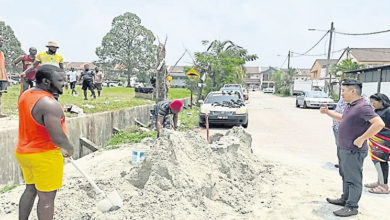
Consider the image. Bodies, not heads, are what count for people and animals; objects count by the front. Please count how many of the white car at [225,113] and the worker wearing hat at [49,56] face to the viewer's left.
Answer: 0

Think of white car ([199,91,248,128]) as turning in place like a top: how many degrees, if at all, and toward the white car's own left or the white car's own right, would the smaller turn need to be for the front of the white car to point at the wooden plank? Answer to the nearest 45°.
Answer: approximately 45° to the white car's own right

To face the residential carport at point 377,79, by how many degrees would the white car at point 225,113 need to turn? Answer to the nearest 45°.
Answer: approximately 135° to its left

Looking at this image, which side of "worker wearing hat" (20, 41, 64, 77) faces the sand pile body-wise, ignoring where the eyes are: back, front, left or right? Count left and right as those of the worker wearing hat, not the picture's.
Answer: front

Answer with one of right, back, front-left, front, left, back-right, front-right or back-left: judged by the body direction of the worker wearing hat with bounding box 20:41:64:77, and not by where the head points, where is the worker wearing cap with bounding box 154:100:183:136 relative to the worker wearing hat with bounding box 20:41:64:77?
front-left

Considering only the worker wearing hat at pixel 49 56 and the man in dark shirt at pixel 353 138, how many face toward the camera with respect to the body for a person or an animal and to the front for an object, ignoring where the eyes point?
1

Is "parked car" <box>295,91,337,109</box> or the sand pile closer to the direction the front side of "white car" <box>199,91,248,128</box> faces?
the sand pile

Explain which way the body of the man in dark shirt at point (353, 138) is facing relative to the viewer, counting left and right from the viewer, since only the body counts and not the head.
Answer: facing to the left of the viewer

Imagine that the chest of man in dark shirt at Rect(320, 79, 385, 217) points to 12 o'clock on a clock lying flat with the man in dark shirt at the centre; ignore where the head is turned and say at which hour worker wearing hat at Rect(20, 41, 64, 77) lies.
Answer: The worker wearing hat is roughly at 12 o'clock from the man in dark shirt.

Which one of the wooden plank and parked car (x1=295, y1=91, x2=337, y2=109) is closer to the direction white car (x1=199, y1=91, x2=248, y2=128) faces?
the wooden plank

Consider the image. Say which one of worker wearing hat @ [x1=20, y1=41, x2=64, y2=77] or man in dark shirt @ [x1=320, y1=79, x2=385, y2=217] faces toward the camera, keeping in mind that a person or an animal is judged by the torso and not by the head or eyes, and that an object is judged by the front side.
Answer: the worker wearing hat

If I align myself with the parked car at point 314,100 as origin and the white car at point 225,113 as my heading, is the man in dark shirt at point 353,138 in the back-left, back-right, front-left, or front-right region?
front-left

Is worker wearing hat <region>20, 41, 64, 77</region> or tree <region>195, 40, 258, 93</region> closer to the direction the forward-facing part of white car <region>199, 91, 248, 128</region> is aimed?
the worker wearing hat

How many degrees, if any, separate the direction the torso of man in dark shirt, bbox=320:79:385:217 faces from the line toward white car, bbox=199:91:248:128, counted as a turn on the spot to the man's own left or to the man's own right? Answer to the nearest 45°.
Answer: approximately 45° to the man's own right

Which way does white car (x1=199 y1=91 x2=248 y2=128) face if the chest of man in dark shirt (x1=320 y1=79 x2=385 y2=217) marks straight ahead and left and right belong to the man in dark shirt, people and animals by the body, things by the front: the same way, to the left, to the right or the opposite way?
to the left

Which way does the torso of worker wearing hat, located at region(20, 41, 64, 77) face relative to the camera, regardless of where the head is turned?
toward the camera
